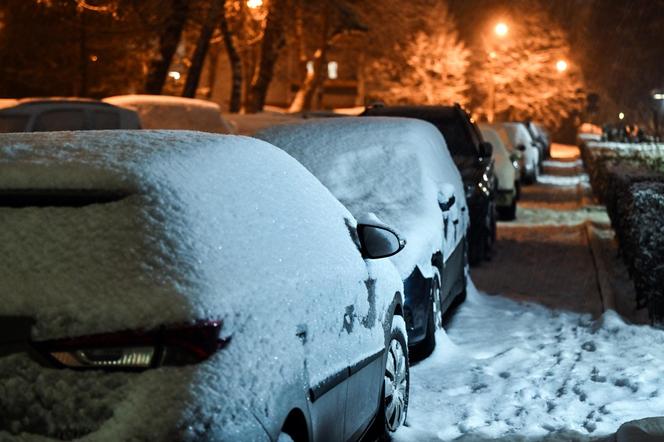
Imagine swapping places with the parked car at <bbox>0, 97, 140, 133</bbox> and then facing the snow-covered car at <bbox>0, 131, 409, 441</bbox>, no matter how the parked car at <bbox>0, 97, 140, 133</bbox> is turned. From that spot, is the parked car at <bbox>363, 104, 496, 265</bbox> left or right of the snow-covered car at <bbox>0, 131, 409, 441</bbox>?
left

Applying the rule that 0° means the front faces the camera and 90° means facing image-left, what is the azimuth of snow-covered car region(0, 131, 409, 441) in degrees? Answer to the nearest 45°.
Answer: approximately 225°

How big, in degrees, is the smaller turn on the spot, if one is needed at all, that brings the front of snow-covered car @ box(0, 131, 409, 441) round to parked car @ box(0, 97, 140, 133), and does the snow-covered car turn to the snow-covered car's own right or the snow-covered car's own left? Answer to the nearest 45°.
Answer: approximately 45° to the snow-covered car's own left

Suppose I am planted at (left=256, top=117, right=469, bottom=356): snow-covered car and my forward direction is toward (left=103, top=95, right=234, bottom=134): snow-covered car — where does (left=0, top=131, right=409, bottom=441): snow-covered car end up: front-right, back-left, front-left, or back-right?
back-left

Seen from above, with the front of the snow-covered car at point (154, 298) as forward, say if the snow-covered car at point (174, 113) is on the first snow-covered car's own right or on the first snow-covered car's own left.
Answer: on the first snow-covered car's own left
